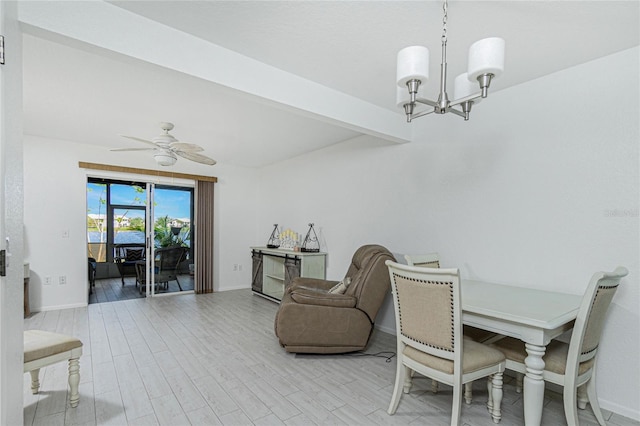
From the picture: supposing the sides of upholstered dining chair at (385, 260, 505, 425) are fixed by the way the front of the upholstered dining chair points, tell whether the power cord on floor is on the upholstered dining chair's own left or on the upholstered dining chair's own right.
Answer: on the upholstered dining chair's own left

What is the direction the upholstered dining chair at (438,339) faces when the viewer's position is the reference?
facing away from the viewer and to the right of the viewer

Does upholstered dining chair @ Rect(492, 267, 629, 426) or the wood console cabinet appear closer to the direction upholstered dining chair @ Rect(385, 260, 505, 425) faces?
the upholstered dining chair

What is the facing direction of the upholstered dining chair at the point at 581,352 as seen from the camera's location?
facing away from the viewer and to the left of the viewer

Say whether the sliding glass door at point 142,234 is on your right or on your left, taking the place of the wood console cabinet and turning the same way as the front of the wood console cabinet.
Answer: on your right

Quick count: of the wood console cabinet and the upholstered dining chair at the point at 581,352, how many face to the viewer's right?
0

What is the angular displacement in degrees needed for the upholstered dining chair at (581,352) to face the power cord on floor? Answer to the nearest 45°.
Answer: approximately 45° to its left

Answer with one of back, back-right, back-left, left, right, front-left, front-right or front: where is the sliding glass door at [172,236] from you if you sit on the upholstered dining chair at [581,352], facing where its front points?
front-left

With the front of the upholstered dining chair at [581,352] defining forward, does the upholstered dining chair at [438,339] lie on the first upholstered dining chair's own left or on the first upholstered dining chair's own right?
on the first upholstered dining chair's own left

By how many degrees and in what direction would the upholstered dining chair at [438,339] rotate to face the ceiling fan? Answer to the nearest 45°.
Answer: approximately 135° to its left

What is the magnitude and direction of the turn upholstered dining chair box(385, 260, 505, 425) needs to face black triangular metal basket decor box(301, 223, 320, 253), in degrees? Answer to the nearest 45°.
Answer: approximately 90° to its left

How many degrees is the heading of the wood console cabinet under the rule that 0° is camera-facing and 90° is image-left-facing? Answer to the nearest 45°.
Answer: approximately 45°

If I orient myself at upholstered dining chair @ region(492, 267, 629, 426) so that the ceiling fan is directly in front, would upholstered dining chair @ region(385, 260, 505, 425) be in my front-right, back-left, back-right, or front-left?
front-left

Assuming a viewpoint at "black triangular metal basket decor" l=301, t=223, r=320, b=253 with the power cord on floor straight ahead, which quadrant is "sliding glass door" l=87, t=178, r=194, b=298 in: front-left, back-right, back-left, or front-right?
back-right

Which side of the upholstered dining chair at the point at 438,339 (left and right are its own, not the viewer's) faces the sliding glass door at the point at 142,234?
left
